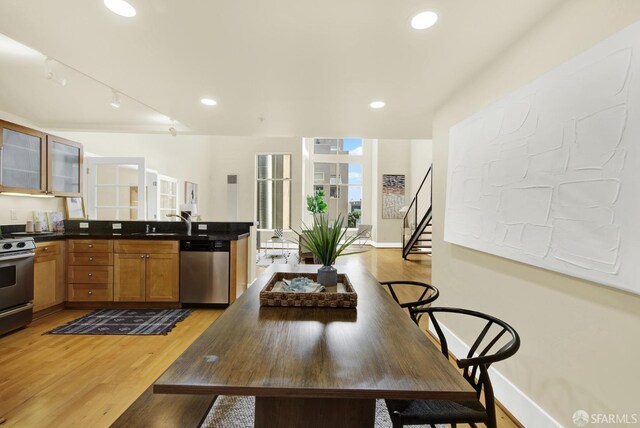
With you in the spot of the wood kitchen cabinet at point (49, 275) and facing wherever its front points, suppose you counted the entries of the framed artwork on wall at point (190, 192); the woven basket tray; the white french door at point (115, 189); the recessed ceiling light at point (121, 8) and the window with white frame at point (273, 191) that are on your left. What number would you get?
3

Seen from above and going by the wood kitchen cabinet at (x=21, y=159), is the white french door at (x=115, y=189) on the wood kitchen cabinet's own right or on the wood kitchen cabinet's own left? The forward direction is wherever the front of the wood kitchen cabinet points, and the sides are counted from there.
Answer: on the wood kitchen cabinet's own left

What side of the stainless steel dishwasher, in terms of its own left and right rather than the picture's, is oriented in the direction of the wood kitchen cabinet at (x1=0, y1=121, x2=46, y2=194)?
right

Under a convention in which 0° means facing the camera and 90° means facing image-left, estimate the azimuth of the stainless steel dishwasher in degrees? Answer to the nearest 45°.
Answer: approximately 0°

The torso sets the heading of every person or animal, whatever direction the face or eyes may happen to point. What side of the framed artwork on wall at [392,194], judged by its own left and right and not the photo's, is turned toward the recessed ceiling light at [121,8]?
front

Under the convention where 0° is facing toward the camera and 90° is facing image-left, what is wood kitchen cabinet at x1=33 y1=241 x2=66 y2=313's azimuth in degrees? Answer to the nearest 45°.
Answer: approximately 315°

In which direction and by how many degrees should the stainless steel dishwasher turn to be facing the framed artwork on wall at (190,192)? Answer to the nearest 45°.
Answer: approximately 180°

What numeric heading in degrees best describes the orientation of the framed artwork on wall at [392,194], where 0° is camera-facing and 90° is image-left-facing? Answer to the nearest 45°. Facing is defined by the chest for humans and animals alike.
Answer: approximately 0°

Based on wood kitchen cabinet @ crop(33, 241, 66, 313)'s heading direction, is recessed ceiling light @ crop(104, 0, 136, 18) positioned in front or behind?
in front

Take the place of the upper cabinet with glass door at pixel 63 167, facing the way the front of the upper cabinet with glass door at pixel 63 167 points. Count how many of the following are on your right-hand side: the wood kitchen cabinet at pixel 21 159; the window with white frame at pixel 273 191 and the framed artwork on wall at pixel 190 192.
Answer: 1

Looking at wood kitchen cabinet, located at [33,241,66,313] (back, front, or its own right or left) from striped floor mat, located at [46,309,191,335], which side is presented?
front

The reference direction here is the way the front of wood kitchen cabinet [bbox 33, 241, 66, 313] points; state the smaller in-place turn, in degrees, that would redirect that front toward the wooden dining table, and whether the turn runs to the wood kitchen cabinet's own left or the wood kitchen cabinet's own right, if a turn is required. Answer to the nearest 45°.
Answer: approximately 45° to the wood kitchen cabinet's own right

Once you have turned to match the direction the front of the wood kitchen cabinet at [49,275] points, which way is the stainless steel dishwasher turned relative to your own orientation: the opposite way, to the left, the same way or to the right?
to the right

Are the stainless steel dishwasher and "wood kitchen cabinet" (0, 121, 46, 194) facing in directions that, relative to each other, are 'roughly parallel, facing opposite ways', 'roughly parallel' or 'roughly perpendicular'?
roughly perpendicular

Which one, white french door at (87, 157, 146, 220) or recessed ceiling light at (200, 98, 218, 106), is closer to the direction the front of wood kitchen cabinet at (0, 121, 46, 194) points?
the recessed ceiling light

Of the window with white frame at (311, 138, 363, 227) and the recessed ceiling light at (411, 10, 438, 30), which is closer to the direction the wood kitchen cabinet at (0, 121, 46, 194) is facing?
the recessed ceiling light

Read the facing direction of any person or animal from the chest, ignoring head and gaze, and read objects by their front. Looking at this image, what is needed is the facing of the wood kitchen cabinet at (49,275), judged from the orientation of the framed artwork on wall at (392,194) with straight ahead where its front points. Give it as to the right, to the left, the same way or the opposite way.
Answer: to the left
